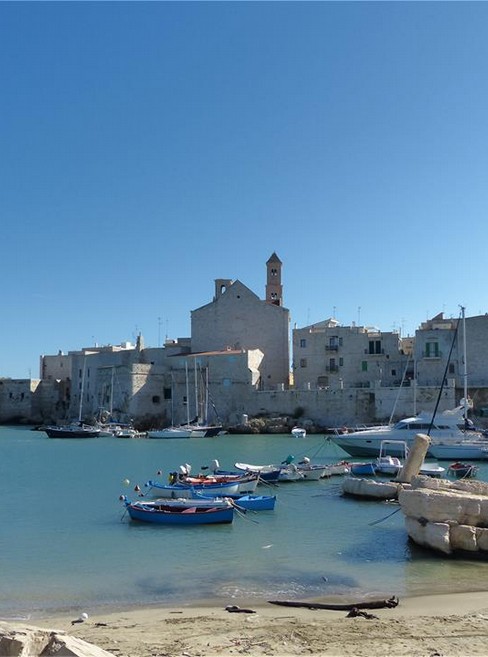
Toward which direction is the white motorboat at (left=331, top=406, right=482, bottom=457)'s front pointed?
to the viewer's left

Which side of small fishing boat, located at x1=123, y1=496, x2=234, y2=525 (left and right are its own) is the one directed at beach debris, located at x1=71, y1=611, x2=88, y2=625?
left

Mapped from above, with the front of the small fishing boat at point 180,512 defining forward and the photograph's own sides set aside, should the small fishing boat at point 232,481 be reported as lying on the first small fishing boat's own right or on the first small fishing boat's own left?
on the first small fishing boat's own right

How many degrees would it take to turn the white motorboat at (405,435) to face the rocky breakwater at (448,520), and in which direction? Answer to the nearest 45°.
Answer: approximately 90° to its left

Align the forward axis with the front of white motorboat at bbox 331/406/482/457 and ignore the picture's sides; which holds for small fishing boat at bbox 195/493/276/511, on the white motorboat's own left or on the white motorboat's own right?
on the white motorboat's own left

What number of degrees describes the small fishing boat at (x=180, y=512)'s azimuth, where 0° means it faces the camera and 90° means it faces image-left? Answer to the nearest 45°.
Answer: approximately 90°

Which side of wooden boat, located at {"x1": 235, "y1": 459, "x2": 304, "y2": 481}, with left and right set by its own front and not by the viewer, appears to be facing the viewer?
left

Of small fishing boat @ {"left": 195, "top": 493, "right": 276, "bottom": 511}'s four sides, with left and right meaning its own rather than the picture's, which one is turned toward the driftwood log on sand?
right
